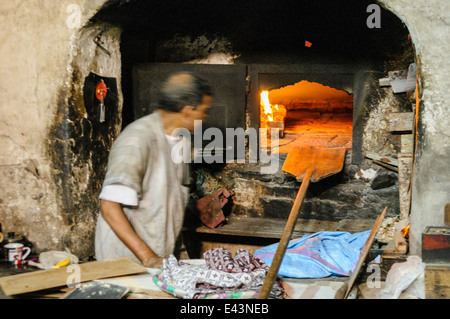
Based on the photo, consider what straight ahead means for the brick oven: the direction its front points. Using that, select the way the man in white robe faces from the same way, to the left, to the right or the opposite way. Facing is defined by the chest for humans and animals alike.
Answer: to the left

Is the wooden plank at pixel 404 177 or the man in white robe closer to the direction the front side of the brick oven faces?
the man in white robe

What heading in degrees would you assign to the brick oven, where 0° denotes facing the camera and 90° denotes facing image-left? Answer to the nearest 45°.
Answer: approximately 0°

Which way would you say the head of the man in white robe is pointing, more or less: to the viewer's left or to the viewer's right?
to the viewer's right

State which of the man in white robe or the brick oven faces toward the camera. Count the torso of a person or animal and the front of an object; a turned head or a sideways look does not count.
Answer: the brick oven

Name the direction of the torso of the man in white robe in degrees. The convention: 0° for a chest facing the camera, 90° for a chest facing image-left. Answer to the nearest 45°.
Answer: approximately 270°

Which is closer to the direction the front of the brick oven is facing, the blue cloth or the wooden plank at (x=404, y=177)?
the blue cloth

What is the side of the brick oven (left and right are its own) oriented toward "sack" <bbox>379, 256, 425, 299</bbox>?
front

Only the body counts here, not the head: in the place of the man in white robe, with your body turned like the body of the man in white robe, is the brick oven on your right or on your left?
on your left

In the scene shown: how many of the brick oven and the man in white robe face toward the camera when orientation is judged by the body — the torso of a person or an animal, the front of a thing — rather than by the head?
1
